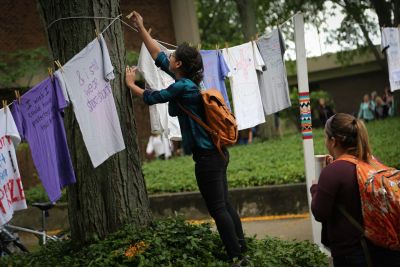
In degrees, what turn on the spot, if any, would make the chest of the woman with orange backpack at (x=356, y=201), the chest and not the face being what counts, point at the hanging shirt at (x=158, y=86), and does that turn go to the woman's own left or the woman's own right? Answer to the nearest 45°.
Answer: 0° — they already face it

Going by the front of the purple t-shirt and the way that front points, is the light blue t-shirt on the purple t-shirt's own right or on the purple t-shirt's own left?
on the purple t-shirt's own left

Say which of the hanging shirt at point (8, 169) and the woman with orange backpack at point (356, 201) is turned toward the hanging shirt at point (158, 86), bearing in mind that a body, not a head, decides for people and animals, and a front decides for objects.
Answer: the woman with orange backpack

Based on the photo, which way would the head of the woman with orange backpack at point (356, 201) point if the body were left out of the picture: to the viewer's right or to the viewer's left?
to the viewer's left

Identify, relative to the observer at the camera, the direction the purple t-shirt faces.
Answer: facing the viewer

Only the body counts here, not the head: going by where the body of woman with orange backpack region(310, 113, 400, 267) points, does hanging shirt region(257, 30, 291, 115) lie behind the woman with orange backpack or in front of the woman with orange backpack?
in front

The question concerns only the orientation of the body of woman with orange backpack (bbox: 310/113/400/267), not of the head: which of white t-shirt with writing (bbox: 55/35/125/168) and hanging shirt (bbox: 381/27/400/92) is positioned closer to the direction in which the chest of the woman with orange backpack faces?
the white t-shirt with writing

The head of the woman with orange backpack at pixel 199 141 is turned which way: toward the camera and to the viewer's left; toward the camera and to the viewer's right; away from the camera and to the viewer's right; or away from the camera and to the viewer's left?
away from the camera and to the viewer's left

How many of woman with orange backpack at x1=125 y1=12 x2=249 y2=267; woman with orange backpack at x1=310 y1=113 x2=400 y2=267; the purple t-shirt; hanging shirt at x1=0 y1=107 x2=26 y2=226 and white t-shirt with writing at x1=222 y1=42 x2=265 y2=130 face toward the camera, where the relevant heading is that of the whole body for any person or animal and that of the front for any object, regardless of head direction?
3

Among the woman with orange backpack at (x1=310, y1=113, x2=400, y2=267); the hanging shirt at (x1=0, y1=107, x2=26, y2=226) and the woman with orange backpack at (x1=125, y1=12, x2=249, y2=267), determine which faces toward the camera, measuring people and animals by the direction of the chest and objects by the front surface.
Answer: the hanging shirt

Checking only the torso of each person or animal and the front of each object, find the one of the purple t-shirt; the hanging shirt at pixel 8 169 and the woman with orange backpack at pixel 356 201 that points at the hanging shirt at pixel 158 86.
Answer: the woman with orange backpack

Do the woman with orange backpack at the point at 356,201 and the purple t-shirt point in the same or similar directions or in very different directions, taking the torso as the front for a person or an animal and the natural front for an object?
very different directions
